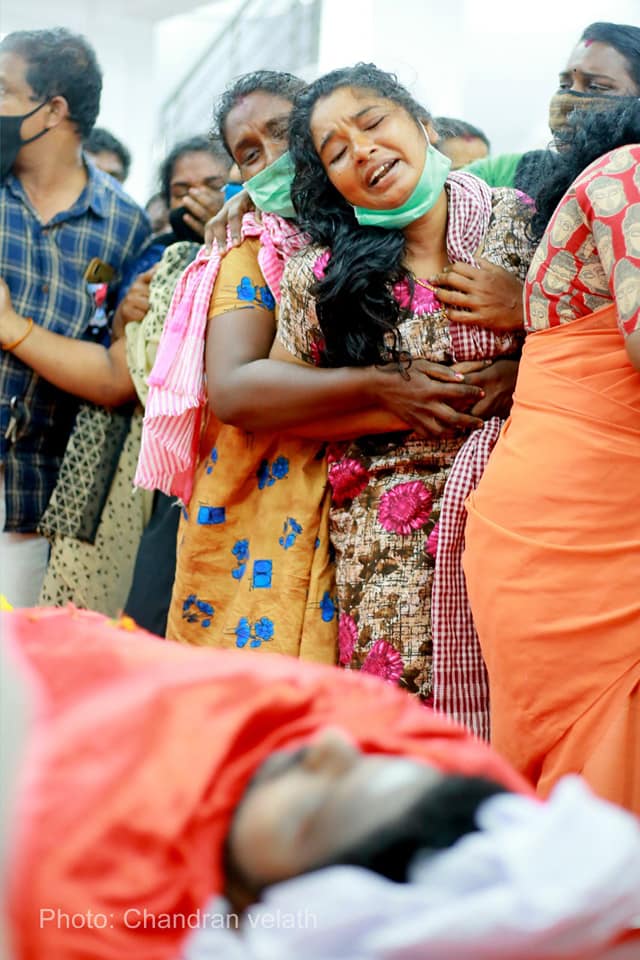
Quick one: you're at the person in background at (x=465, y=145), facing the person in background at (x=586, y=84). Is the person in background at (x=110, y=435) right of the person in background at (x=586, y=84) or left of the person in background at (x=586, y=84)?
right

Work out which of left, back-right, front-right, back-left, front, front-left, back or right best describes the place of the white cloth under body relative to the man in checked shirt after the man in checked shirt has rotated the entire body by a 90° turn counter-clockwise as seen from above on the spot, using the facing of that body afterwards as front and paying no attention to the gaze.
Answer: front-right

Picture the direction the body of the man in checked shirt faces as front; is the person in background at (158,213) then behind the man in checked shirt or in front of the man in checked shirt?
behind

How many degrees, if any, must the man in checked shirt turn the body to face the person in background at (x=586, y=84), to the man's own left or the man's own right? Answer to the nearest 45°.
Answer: approximately 90° to the man's own left
